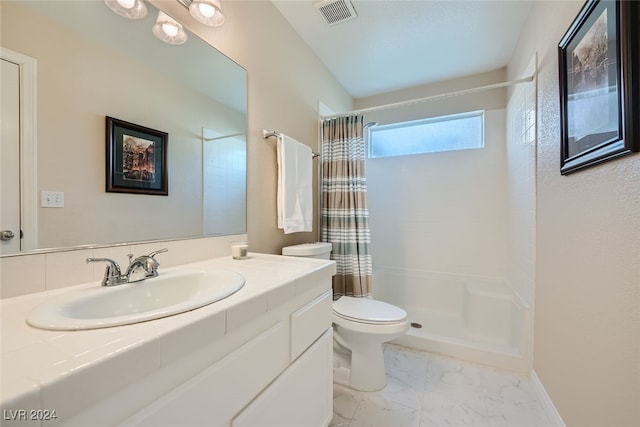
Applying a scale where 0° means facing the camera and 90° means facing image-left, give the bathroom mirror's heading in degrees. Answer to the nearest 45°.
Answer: approximately 315°

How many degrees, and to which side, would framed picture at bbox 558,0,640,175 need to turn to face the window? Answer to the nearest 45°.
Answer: approximately 90° to its right

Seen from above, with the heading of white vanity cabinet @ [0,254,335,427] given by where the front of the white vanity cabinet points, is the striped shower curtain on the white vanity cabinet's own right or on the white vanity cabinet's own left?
on the white vanity cabinet's own left

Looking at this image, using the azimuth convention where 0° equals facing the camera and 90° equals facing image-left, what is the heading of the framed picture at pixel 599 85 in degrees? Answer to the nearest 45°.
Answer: approximately 45°

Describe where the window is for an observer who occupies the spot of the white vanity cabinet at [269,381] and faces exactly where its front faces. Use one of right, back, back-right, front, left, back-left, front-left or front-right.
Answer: left

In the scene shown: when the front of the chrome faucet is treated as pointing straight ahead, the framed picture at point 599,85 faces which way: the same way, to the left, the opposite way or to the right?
the opposite way

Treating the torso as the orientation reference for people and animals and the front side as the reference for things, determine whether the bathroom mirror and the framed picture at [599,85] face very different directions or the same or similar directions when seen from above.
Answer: very different directions

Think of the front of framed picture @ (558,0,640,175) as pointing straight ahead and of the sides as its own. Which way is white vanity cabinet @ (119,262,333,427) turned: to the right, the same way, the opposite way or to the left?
the opposite way
